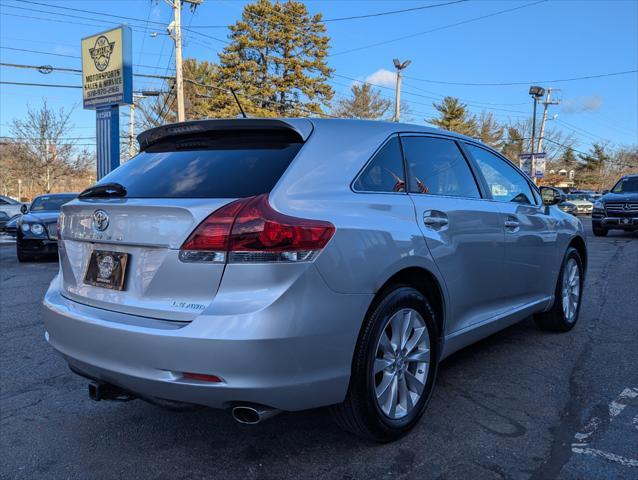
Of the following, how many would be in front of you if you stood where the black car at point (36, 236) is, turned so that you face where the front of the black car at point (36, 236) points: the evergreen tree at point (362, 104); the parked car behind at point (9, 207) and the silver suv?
1

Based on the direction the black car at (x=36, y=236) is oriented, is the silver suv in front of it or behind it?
in front

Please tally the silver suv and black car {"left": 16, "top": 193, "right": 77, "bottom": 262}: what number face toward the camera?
1

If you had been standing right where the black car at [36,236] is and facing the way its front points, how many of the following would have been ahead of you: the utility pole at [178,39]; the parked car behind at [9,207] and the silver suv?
1

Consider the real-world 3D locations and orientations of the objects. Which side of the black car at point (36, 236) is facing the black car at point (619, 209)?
left

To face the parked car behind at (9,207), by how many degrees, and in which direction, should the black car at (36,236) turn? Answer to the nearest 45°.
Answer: approximately 180°

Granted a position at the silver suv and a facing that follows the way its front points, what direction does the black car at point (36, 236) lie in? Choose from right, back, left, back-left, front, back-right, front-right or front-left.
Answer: left

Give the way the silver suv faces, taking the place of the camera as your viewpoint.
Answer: facing away from the viewer and to the right of the viewer

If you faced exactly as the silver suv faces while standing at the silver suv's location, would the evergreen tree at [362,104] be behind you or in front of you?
in front

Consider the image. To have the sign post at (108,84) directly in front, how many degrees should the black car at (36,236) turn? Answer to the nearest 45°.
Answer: approximately 180°

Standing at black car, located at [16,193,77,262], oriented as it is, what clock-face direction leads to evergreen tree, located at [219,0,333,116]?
The evergreen tree is roughly at 7 o'clock from the black car.
